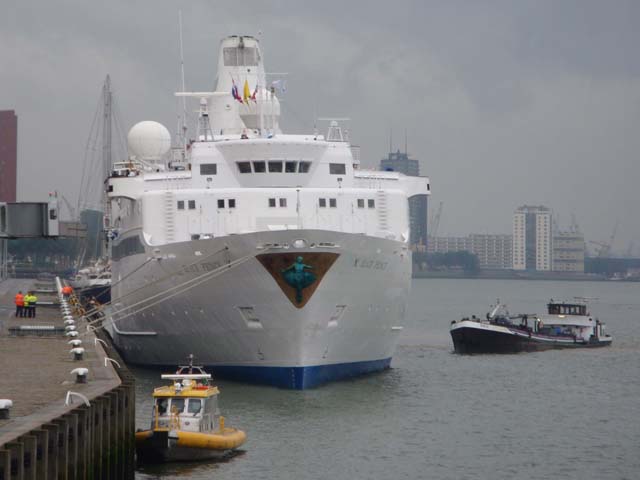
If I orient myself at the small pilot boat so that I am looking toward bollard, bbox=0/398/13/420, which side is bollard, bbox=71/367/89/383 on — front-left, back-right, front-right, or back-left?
front-right

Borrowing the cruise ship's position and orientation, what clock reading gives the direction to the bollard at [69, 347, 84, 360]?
The bollard is roughly at 1 o'clock from the cruise ship.

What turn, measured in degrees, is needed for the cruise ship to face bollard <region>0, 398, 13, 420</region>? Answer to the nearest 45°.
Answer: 0° — it already faces it

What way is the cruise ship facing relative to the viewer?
toward the camera

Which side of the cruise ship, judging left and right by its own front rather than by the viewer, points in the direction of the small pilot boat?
front

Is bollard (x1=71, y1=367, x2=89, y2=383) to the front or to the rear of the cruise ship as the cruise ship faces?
to the front
